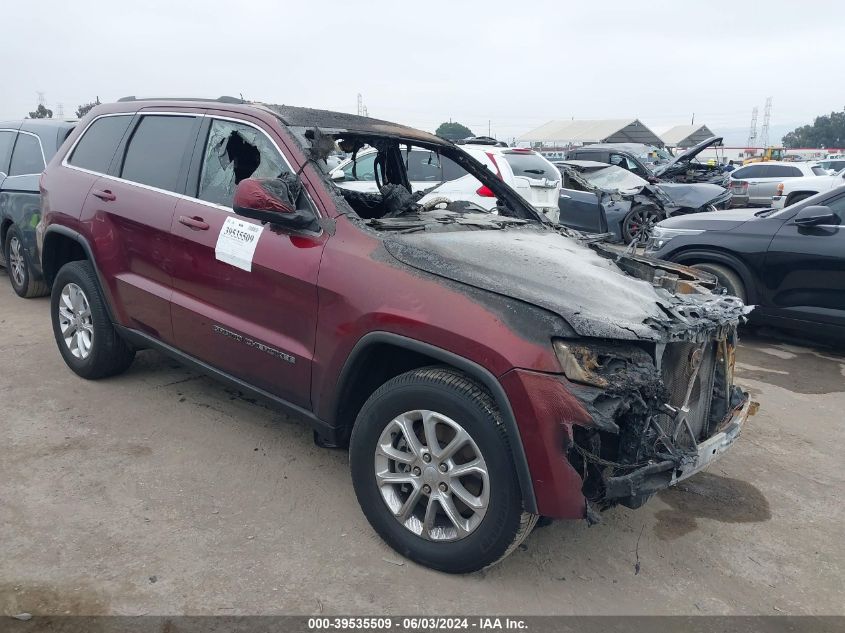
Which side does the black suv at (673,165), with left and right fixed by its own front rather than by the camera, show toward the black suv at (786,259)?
right

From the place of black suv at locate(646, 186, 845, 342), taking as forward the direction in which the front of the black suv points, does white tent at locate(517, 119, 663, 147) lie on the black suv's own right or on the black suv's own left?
on the black suv's own right

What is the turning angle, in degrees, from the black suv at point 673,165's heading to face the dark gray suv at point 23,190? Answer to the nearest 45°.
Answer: approximately 135° to its right

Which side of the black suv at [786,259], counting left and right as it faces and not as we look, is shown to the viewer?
left

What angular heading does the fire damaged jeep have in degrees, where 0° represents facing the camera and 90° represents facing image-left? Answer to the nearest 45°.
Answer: approximately 315°

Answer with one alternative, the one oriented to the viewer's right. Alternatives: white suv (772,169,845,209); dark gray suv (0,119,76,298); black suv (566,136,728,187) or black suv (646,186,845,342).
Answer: black suv (566,136,728,187)

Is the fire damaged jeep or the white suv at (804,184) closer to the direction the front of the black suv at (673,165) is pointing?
the white suv

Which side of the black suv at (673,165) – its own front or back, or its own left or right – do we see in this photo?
right

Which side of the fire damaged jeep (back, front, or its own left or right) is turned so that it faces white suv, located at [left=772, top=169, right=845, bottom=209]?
left

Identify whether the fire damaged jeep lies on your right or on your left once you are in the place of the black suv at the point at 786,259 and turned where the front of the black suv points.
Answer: on your left

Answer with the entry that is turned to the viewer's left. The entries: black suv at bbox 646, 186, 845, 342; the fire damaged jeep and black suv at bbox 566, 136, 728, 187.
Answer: black suv at bbox 646, 186, 845, 342

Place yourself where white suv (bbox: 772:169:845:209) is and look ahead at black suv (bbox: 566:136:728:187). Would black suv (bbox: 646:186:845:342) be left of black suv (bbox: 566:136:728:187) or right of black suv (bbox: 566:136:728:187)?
left

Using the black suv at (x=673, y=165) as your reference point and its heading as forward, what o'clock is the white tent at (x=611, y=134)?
The white tent is roughly at 9 o'clock from the black suv.
